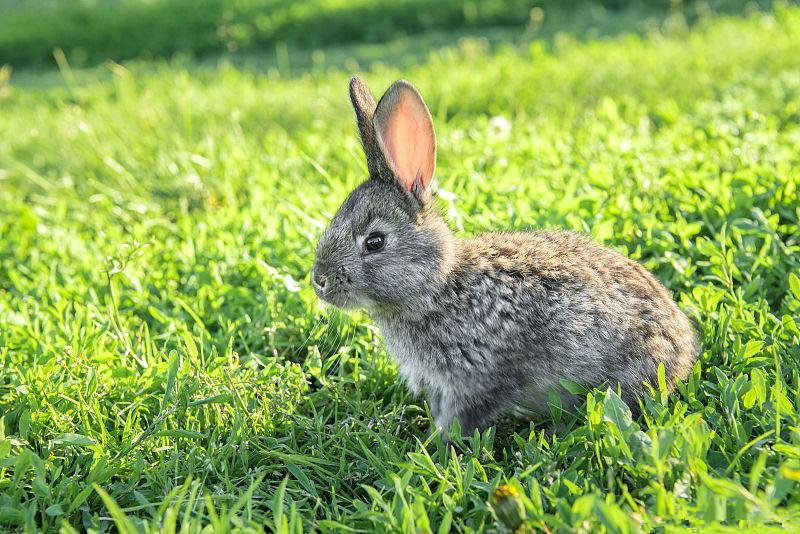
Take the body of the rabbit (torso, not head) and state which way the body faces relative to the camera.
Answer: to the viewer's left
